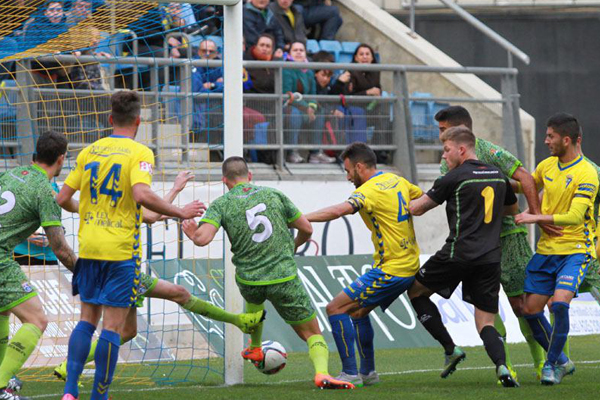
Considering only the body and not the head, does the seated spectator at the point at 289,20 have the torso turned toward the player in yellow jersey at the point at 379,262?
yes

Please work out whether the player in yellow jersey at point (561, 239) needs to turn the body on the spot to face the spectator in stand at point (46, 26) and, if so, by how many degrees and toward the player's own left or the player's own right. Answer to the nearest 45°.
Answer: approximately 45° to the player's own right

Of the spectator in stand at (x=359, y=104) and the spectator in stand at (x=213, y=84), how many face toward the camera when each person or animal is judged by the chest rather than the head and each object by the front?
2

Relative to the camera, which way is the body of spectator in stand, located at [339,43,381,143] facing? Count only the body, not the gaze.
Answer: toward the camera

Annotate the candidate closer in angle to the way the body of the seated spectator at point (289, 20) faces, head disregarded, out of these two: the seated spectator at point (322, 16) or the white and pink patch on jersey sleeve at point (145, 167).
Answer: the white and pink patch on jersey sleeve

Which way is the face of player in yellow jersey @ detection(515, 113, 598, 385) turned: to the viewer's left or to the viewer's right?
to the viewer's left

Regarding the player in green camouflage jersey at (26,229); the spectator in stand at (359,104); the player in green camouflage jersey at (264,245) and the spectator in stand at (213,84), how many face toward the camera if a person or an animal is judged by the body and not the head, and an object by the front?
2

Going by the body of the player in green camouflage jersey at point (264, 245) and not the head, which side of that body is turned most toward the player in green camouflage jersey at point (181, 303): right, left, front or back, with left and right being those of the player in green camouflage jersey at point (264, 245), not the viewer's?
left

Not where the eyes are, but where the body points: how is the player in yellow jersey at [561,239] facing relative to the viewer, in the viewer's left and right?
facing the viewer and to the left of the viewer

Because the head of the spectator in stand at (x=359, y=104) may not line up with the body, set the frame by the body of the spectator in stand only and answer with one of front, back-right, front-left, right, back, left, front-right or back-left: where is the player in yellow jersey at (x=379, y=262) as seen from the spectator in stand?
front

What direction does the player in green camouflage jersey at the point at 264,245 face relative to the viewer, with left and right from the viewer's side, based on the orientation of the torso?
facing away from the viewer

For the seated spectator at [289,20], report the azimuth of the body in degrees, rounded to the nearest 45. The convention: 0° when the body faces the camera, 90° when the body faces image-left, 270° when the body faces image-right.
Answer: approximately 0°

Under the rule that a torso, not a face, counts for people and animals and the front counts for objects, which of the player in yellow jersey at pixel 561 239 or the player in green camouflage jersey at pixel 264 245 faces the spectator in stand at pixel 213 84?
the player in green camouflage jersey
